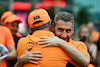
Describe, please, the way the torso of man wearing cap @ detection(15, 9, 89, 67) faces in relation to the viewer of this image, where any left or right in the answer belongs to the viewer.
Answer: facing away from the viewer

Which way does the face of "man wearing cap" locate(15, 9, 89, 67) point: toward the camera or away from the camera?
away from the camera
